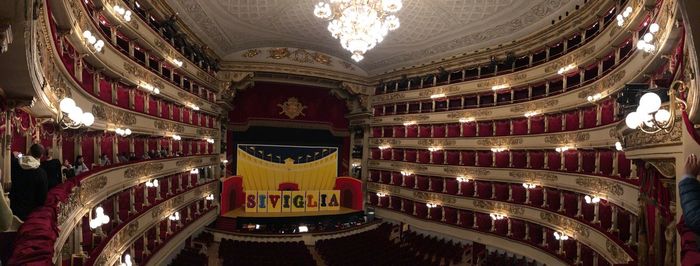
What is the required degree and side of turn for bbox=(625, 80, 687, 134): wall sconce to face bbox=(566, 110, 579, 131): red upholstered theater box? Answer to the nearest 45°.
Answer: approximately 90° to its right

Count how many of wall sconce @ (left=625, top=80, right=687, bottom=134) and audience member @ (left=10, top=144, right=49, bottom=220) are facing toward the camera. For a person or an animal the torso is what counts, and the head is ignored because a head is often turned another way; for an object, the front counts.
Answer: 0

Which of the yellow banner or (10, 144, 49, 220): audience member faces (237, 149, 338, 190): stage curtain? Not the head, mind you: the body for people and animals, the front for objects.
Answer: the audience member

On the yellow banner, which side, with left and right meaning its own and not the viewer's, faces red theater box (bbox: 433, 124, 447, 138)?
left

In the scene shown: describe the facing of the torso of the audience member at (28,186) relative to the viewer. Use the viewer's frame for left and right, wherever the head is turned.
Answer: facing away from the viewer and to the right of the viewer

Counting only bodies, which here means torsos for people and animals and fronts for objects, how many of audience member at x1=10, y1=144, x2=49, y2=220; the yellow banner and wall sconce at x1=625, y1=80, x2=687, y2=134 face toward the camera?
1

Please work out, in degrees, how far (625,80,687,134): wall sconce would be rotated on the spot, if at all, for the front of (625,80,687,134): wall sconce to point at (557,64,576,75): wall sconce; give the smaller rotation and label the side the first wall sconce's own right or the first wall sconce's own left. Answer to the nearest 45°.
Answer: approximately 90° to the first wall sconce's own right

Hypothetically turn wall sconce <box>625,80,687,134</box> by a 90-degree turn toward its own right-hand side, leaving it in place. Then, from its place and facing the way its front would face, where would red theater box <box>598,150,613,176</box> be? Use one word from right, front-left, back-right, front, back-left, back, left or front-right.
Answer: front

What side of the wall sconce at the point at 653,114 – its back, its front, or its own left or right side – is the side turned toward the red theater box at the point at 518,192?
right

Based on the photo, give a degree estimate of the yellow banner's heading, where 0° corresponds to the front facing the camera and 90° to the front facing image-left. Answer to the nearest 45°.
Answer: approximately 0°

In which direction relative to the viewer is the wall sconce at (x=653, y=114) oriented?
to the viewer's left

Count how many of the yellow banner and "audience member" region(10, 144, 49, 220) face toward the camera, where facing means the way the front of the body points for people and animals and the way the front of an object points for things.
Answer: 1

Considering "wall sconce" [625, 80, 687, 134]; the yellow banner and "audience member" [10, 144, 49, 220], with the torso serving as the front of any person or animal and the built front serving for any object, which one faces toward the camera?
the yellow banner

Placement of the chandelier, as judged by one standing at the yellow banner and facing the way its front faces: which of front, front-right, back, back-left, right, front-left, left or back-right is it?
front
